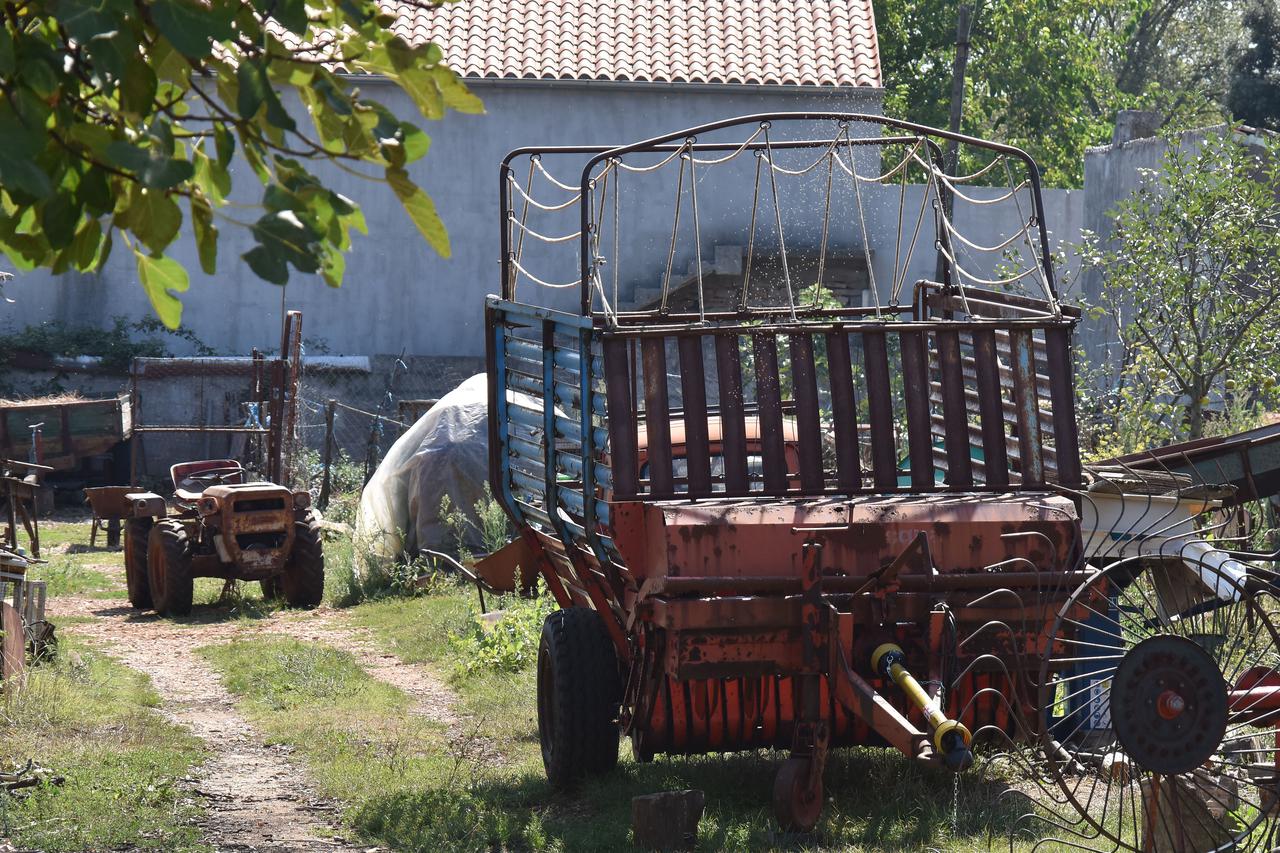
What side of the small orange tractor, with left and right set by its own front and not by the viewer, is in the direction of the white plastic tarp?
left

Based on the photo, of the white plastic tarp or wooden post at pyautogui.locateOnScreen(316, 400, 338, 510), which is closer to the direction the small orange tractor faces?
the white plastic tarp

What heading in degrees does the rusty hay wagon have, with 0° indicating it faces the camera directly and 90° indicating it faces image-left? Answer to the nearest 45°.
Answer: approximately 0°

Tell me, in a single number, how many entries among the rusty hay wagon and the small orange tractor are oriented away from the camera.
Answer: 0

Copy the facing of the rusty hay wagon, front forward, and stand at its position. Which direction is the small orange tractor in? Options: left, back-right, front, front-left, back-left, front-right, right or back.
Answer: back-right

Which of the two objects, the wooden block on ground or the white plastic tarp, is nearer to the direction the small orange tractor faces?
the wooden block on ground

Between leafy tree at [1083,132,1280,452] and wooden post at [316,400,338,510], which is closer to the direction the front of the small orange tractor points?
the leafy tree

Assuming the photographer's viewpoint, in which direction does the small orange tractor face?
facing the viewer and to the right of the viewer

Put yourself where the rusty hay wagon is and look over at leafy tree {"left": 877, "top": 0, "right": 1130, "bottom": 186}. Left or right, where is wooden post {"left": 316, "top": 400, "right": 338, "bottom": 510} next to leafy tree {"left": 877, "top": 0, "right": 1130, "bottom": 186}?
left

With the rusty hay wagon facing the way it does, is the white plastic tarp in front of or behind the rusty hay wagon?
behind

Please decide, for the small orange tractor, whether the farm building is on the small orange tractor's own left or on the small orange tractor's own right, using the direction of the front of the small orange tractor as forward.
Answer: on the small orange tractor's own left

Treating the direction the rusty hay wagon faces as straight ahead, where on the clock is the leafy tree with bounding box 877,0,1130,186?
The leafy tree is roughly at 6 o'clock from the rusty hay wagon.

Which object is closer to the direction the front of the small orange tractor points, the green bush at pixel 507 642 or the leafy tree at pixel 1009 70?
the green bush
